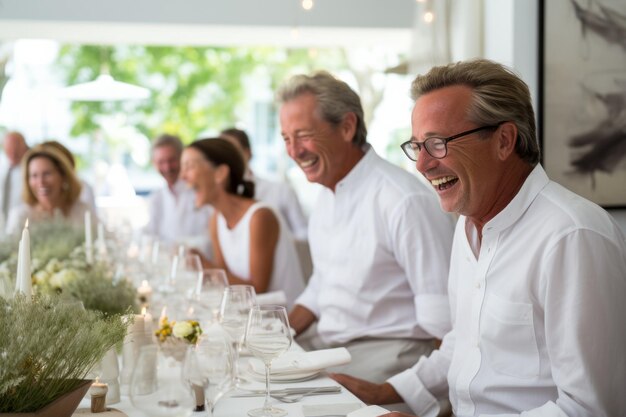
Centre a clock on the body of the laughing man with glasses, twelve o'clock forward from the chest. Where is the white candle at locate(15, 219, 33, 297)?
The white candle is roughly at 1 o'clock from the laughing man with glasses.

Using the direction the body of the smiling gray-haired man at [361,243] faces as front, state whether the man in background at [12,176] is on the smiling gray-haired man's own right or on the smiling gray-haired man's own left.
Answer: on the smiling gray-haired man's own right

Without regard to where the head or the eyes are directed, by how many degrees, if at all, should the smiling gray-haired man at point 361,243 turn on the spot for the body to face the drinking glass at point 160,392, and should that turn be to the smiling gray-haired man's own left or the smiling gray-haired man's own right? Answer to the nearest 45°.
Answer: approximately 45° to the smiling gray-haired man's own left

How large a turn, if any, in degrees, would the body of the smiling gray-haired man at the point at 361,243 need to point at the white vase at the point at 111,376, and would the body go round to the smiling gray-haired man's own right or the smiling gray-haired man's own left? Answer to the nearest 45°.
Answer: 0° — they already face it

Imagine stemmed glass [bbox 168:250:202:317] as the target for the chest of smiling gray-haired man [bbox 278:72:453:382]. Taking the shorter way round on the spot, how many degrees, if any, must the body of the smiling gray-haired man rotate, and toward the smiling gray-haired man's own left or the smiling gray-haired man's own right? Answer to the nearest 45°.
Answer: approximately 45° to the smiling gray-haired man's own right

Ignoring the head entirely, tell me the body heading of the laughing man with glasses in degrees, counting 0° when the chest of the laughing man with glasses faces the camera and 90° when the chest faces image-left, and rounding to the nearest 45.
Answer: approximately 45°

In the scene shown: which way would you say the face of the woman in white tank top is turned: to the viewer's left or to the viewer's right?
to the viewer's left
